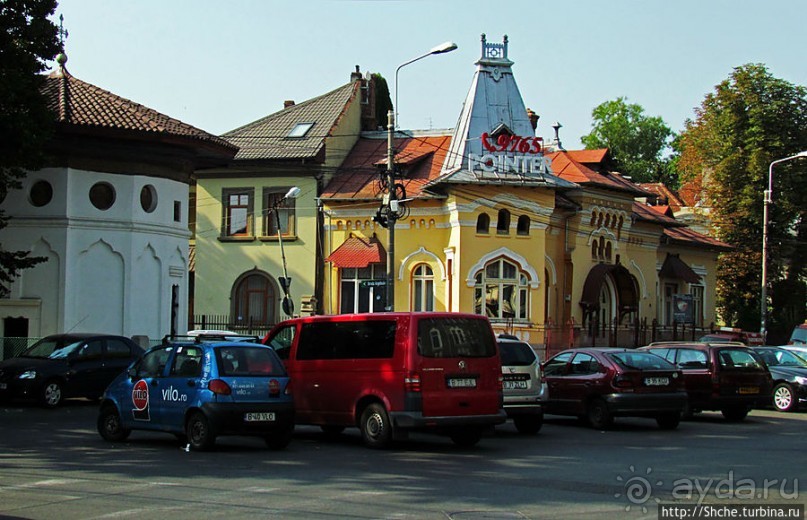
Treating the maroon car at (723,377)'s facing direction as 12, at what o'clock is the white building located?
The white building is roughly at 11 o'clock from the maroon car.

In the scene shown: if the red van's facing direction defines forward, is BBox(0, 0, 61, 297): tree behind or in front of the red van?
in front

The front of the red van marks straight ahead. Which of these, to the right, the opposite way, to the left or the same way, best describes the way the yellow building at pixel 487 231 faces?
the opposite way

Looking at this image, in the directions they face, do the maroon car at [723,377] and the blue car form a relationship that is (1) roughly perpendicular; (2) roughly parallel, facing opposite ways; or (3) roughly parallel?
roughly parallel

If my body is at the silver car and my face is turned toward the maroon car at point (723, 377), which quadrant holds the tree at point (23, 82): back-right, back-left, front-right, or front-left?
back-left

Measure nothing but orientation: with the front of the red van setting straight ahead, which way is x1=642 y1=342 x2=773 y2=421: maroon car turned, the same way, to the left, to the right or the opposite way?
the same way

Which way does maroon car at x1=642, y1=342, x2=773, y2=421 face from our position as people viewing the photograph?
facing away from the viewer and to the left of the viewer

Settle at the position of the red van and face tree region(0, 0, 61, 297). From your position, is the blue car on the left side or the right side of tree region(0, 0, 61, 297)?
left

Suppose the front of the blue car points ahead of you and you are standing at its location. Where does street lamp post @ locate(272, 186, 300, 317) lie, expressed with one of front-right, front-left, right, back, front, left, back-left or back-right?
front-right

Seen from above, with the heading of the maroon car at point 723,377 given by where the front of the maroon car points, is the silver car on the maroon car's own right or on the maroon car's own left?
on the maroon car's own left

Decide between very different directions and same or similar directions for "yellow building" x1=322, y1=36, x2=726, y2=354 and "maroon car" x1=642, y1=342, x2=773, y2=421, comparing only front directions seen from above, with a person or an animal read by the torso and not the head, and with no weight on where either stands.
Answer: very different directions

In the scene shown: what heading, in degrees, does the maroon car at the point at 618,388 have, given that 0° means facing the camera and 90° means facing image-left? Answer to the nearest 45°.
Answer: approximately 135°

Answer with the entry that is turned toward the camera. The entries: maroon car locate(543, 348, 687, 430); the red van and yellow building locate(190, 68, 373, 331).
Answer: the yellow building

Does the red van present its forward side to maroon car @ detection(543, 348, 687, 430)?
no

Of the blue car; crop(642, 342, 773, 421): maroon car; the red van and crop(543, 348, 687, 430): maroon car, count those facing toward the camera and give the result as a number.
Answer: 0

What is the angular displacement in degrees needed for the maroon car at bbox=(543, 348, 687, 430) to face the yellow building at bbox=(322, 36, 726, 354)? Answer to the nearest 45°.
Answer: approximately 45° to its right

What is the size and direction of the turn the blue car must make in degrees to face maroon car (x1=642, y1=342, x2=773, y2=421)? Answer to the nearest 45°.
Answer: approximately 90° to its right

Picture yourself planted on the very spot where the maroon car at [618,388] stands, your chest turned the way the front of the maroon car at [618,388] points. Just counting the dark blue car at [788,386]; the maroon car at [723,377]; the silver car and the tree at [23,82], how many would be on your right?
2

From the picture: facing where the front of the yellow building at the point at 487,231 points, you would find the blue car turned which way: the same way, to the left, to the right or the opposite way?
the opposite way
